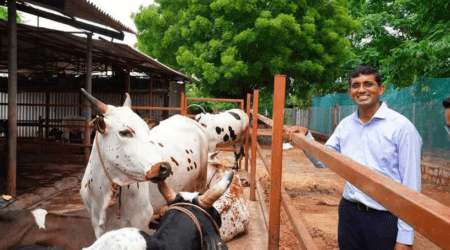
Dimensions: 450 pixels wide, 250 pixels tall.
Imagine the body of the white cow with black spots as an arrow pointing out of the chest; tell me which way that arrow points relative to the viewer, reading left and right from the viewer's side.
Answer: facing away from the viewer and to the left of the viewer

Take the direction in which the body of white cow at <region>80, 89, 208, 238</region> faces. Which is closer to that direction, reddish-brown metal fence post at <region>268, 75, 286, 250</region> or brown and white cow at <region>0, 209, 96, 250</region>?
the brown and white cow

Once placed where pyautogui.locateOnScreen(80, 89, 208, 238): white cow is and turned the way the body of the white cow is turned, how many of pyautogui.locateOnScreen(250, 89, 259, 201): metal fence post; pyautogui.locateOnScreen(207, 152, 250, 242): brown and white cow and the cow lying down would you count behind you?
2

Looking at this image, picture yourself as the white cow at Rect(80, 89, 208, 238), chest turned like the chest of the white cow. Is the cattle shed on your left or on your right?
on your right
